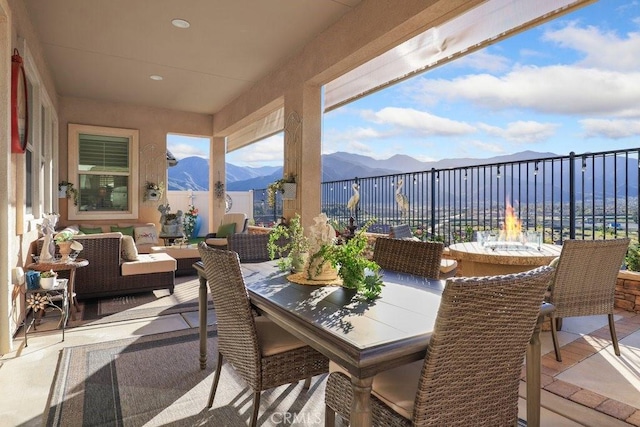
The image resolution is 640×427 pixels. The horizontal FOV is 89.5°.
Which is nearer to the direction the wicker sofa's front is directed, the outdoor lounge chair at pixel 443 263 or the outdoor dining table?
the outdoor lounge chair

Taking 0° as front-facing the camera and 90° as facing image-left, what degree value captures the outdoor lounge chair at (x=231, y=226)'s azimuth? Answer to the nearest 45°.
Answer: approximately 45°

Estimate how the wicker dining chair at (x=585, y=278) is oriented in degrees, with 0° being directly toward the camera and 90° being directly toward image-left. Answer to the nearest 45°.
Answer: approximately 135°

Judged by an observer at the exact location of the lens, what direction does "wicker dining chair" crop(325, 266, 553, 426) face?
facing away from the viewer and to the left of the viewer

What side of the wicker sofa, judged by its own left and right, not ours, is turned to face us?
right

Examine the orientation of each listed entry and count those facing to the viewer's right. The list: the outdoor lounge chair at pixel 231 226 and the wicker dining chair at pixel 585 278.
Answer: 0

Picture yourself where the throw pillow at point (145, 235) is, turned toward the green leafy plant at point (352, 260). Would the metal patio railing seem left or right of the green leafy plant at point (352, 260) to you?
left

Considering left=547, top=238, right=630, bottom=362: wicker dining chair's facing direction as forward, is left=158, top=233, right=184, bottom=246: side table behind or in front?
in front

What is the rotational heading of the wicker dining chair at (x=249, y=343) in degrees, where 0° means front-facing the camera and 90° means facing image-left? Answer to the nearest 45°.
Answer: approximately 225°
